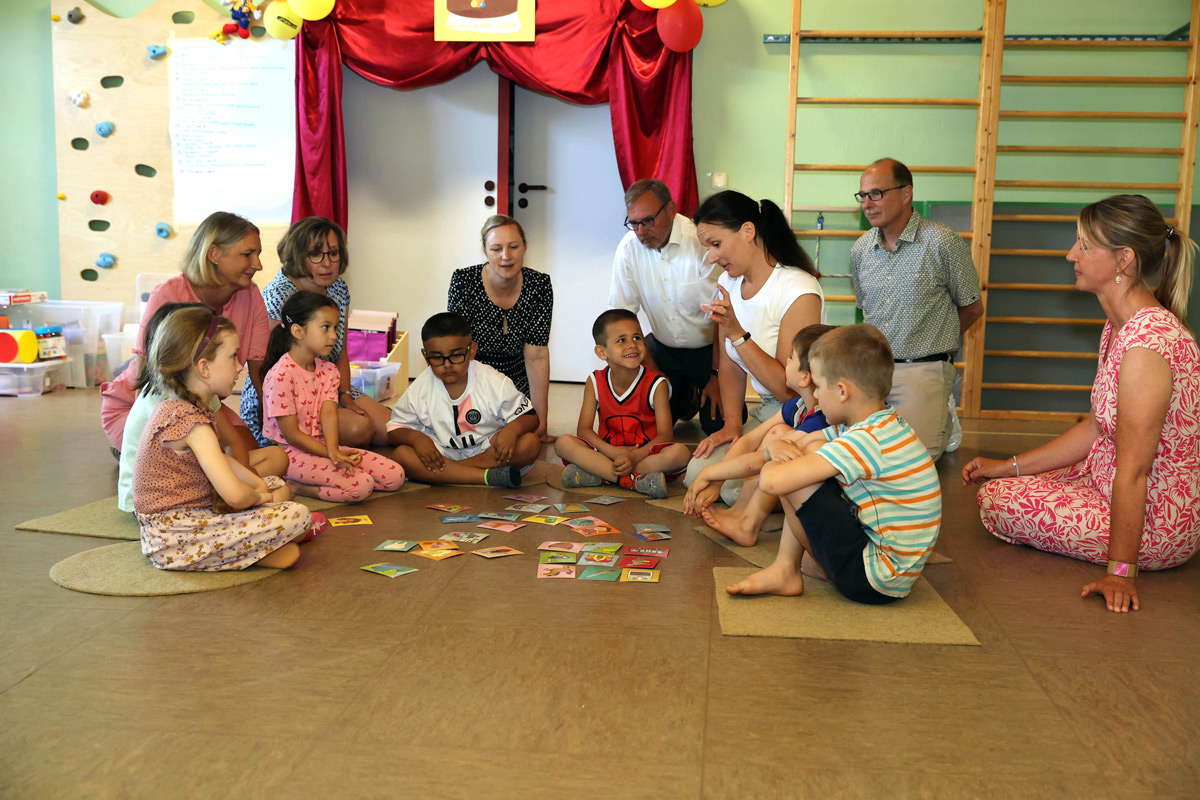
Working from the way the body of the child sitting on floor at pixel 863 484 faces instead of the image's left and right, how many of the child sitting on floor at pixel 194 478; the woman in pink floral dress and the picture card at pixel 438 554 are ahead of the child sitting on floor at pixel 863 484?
2

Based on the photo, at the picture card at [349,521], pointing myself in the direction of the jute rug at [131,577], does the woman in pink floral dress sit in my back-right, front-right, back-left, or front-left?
back-left

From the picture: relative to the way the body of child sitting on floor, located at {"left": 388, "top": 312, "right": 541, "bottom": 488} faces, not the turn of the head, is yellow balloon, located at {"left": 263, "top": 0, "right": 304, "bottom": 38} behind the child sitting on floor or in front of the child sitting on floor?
behind

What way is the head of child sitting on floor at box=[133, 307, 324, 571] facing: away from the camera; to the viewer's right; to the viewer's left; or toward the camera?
to the viewer's right

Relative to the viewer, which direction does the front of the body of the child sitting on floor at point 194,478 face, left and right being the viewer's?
facing to the right of the viewer

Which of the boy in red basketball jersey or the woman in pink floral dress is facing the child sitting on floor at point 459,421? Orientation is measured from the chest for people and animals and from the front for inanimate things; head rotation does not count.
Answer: the woman in pink floral dress

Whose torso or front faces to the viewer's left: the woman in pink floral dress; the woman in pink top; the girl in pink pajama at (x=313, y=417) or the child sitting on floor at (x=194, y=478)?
the woman in pink floral dress

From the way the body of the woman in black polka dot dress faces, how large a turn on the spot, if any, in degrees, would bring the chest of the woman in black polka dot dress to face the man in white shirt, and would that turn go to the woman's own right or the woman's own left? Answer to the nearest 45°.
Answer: approximately 90° to the woman's own left

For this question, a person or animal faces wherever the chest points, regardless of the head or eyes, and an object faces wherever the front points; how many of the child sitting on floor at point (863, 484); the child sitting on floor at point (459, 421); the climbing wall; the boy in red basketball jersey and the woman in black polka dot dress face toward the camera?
4

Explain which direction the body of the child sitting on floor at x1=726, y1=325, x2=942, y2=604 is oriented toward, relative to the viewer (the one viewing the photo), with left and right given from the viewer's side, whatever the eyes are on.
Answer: facing to the left of the viewer

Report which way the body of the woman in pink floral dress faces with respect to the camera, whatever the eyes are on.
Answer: to the viewer's left
